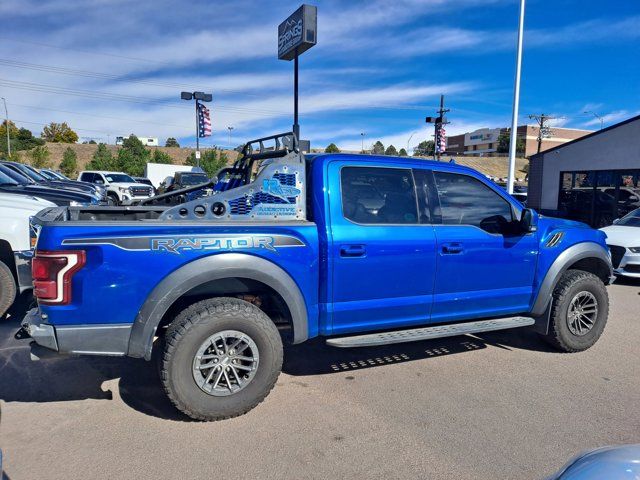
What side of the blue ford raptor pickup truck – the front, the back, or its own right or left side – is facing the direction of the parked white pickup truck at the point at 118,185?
left

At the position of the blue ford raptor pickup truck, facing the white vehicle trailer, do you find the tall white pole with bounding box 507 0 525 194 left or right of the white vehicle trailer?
right

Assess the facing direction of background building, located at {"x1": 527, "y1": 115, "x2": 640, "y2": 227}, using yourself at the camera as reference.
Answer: facing the viewer and to the left of the viewer

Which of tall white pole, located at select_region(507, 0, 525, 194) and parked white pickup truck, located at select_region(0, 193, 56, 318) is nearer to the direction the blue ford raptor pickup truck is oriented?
the tall white pole

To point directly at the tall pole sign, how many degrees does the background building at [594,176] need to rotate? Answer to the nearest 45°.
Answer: approximately 45° to its right

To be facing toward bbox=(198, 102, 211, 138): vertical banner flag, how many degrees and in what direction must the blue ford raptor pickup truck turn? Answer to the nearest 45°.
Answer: approximately 45° to its left

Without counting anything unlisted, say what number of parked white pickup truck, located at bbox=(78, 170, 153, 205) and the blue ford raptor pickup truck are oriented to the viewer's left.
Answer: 0

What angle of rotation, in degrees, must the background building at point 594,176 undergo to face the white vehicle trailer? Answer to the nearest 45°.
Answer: approximately 45° to its right

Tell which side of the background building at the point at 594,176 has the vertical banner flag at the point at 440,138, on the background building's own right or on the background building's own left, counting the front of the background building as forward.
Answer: on the background building's own right

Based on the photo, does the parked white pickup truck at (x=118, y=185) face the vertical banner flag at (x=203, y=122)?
no

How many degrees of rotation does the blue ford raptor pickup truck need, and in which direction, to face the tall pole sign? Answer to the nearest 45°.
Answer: approximately 45° to its left

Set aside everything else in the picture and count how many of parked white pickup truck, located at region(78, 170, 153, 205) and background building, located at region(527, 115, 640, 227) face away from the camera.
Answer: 0

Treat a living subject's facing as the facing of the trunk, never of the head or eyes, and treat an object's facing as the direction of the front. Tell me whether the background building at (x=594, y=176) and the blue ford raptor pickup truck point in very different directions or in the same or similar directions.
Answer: very different directions

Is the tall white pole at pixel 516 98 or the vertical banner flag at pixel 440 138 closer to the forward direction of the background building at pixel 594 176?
the tall white pole

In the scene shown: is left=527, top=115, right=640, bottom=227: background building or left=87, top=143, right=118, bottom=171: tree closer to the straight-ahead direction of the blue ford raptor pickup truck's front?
the background building

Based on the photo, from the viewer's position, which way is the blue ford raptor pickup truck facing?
facing away from the viewer and to the right of the viewer
